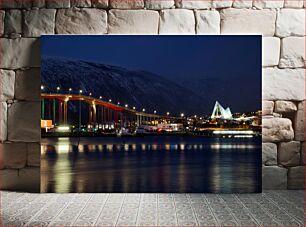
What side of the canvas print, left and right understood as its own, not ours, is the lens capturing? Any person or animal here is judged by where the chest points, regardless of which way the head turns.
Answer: front
